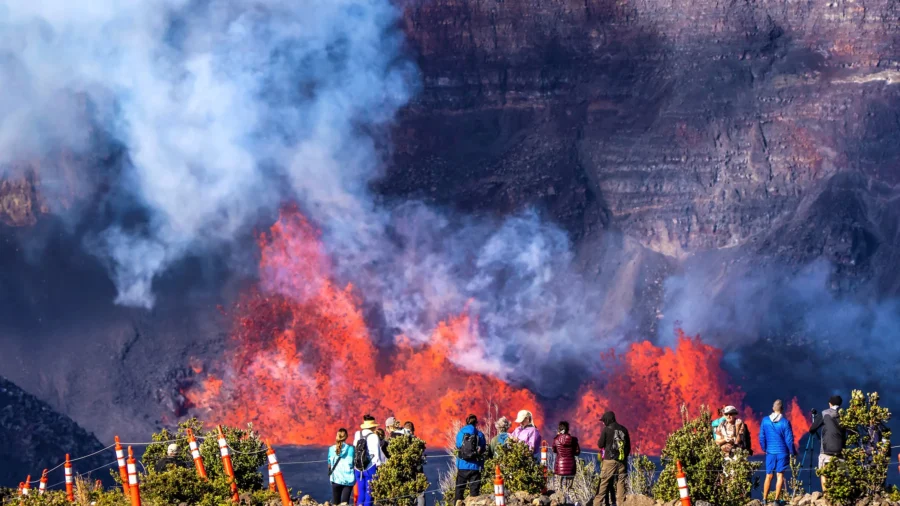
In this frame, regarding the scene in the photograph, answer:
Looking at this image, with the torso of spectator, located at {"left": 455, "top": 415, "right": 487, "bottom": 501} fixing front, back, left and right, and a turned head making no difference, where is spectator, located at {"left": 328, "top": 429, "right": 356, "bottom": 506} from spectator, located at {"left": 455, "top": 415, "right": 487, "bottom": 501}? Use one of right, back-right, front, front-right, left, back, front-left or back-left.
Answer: left

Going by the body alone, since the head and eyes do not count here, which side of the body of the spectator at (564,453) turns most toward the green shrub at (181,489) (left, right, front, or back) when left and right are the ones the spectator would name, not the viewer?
left

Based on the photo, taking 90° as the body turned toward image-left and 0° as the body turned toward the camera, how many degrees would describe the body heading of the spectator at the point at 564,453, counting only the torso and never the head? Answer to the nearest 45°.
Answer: approximately 180°

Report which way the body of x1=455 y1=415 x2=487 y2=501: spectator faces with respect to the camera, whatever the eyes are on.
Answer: away from the camera

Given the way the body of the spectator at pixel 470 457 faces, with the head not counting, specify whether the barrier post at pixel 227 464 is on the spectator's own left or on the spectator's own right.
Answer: on the spectator's own left

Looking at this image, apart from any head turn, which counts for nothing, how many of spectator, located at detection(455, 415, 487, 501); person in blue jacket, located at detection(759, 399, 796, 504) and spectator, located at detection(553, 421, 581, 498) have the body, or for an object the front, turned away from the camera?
3

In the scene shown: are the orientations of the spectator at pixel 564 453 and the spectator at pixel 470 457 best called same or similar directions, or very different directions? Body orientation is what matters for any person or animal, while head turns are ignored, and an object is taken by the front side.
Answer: same or similar directions

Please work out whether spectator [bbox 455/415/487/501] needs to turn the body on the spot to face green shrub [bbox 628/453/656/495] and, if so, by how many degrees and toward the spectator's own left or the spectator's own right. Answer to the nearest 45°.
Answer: approximately 45° to the spectator's own right

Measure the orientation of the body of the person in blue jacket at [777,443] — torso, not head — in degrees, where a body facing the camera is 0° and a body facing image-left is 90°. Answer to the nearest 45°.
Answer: approximately 180°

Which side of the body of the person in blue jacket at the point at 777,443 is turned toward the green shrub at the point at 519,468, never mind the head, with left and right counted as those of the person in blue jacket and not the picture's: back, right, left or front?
left

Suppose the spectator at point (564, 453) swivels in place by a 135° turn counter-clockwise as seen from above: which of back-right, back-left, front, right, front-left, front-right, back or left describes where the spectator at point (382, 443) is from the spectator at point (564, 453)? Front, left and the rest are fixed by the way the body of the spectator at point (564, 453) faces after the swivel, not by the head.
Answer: front-right
